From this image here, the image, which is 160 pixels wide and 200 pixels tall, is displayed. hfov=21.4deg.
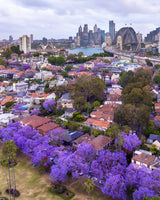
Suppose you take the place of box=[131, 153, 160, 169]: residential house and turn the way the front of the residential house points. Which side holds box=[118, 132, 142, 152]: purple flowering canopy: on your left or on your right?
on your right

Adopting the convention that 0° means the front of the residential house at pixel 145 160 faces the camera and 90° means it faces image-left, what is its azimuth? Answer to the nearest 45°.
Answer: approximately 45°

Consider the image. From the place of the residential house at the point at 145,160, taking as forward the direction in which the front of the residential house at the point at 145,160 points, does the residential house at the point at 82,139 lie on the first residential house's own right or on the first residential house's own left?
on the first residential house's own right

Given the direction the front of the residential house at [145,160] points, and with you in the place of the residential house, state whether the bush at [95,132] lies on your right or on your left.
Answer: on your right

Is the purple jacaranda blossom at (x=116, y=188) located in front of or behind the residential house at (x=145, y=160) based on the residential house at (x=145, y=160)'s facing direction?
in front

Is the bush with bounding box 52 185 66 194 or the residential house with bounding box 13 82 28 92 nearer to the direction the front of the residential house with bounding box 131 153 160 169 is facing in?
the bush

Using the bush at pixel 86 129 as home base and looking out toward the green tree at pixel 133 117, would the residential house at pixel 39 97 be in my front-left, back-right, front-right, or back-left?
back-left

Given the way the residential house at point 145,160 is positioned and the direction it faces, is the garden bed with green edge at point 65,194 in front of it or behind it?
in front

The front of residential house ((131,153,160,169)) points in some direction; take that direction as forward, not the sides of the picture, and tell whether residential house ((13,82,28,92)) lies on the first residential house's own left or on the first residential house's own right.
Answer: on the first residential house's own right

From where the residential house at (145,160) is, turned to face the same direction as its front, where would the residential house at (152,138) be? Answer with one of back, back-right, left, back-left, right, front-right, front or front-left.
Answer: back-right
